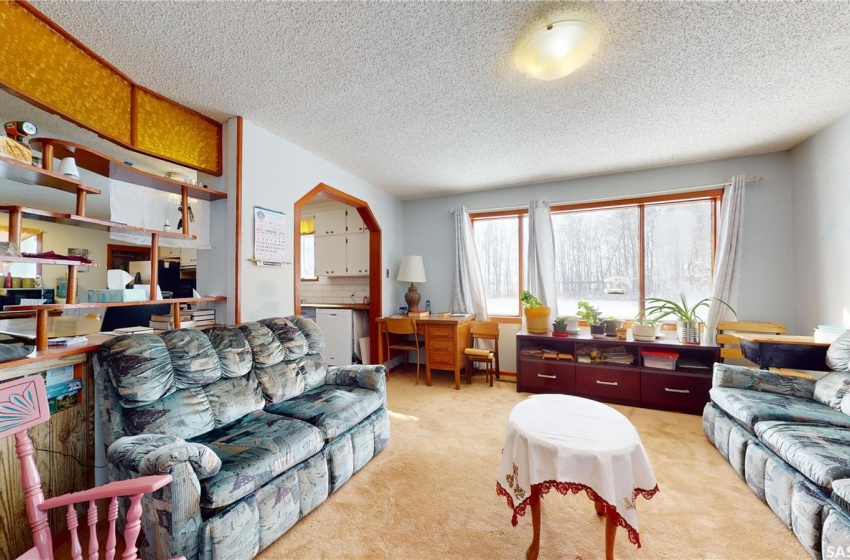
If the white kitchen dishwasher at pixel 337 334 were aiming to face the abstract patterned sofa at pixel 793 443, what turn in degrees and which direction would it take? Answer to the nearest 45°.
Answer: approximately 45° to its left

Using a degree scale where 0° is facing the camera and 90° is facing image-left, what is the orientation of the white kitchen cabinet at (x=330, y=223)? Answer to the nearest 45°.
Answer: approximately 0°

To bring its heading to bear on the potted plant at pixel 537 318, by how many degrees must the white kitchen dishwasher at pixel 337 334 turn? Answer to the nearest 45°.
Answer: approximately 45° to its left

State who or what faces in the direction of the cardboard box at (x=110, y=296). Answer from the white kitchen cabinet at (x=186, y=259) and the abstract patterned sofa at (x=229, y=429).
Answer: the white kitchen cabinet

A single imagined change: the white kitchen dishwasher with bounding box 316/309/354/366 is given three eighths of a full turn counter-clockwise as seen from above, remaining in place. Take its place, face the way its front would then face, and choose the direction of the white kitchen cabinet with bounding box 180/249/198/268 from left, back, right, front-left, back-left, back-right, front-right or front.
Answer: left

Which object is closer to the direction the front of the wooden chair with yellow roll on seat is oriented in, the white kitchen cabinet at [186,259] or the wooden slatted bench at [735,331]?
the white kitchen cabinet

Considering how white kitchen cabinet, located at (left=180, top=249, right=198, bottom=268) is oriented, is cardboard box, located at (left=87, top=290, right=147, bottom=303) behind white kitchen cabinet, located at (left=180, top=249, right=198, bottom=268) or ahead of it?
ahead

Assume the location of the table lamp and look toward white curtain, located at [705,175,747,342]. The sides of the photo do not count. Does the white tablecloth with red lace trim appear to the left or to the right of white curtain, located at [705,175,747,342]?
right

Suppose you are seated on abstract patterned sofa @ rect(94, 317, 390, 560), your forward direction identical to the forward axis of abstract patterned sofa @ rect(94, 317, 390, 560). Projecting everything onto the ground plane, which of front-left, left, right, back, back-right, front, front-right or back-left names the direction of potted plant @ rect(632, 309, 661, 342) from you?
front-left

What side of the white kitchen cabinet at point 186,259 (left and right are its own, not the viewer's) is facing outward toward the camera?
front

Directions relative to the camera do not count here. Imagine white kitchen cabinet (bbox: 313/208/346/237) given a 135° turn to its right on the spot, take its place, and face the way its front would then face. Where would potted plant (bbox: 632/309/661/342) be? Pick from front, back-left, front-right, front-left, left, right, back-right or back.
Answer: back

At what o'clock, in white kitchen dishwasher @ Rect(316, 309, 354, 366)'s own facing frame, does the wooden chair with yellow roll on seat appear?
The wooden chair with yellow roll on seat is roughly at 10 o'clock from the white kitchen dishwasher.

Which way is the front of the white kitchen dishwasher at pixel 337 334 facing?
toward the camera
